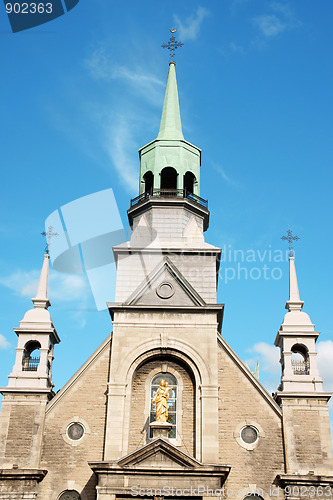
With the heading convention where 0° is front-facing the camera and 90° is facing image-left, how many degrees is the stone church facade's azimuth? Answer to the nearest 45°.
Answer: approximately 0°
